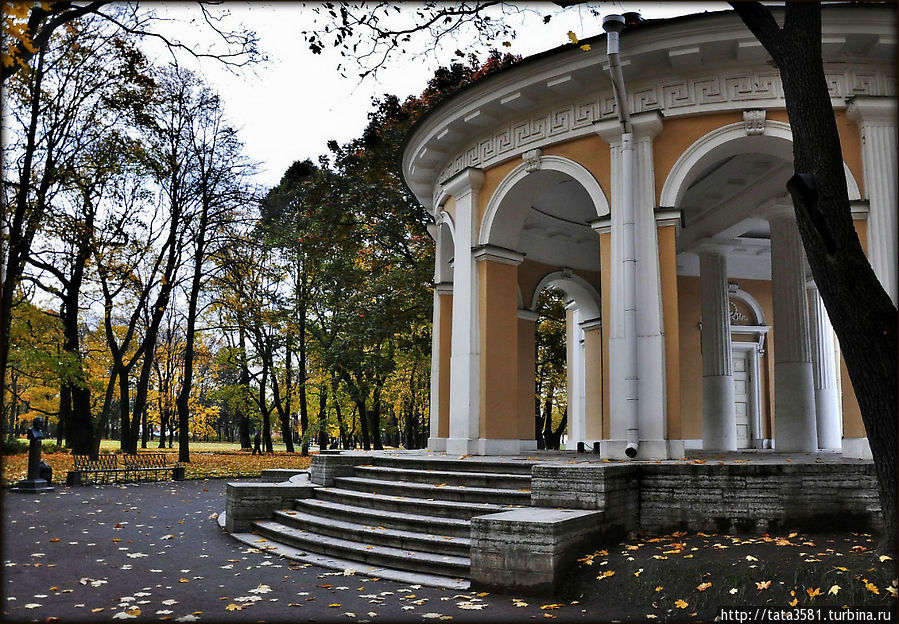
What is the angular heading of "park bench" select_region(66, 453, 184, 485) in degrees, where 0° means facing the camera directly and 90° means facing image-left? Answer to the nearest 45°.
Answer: approximately 0°

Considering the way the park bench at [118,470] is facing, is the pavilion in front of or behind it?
in front
